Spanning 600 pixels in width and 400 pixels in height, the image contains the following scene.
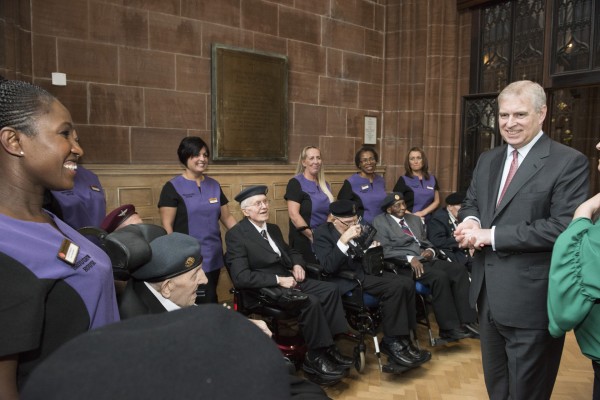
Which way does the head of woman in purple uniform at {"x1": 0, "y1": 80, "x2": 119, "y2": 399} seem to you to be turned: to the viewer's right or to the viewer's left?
to the viewer's right

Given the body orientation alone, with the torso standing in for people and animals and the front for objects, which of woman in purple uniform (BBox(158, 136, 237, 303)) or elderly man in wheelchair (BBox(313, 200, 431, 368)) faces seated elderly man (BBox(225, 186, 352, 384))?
the woman in purple uniform

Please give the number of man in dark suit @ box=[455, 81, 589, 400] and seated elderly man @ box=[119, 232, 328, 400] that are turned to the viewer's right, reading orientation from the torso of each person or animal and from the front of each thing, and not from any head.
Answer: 1

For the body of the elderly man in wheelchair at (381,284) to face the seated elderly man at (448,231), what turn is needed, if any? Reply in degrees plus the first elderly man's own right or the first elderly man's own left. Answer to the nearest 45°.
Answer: approximately 90° to the first elderly man's own left

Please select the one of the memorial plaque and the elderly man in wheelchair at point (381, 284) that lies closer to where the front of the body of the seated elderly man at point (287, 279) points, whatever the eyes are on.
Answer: the elderly man in wheelchair

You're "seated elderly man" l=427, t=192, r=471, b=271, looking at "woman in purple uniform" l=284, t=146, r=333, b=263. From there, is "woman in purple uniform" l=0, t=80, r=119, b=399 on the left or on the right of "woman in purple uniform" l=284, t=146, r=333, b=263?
left

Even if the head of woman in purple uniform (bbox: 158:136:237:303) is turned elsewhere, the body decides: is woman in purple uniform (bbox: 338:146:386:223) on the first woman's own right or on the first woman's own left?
on the first woman's own left

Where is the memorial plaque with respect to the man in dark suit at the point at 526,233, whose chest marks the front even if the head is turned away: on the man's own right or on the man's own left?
on the man's own right

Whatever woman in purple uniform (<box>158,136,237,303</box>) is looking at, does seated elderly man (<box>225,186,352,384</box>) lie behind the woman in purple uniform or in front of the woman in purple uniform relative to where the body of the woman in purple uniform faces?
in front

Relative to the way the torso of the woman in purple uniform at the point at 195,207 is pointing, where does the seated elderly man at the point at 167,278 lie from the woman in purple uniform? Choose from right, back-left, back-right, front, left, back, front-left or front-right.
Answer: front-right

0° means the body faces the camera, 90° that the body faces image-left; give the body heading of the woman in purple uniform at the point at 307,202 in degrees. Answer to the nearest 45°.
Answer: approximately 315°

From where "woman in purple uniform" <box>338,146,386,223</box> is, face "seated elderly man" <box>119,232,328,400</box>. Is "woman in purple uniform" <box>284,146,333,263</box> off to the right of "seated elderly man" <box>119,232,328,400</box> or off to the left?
right
